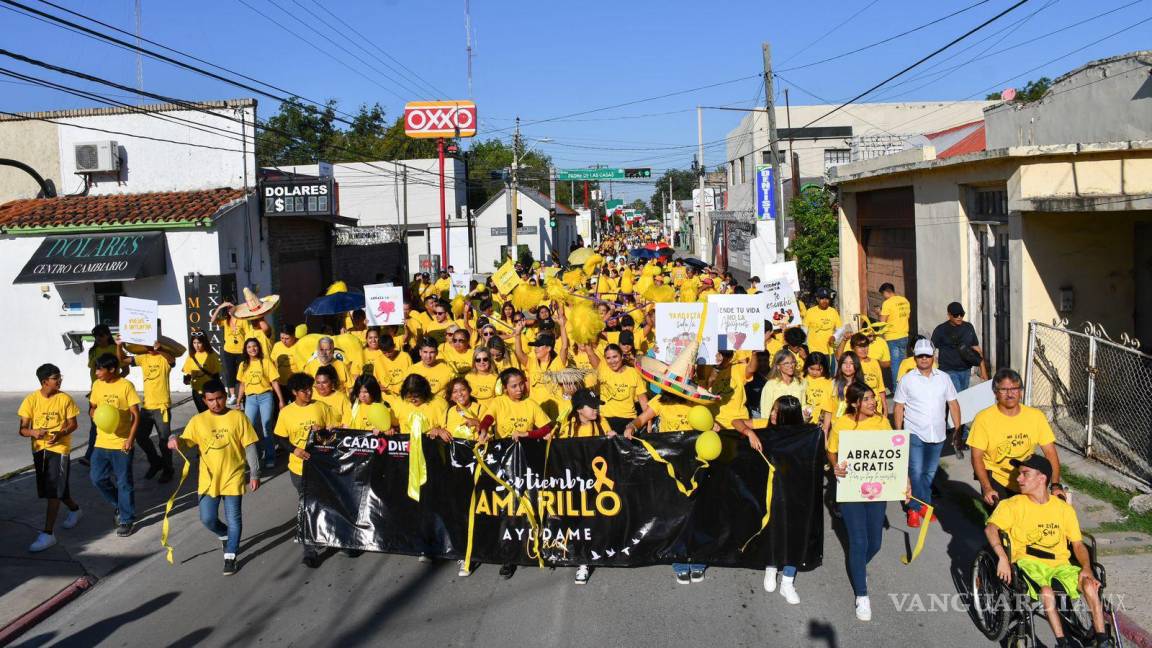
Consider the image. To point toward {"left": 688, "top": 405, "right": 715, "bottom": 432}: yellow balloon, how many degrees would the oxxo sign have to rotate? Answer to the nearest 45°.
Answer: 0° — it already faces it

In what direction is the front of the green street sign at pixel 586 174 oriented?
toward the camera

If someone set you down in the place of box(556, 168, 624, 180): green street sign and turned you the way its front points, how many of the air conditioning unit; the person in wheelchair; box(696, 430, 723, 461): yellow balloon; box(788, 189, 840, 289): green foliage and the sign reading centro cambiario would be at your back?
0

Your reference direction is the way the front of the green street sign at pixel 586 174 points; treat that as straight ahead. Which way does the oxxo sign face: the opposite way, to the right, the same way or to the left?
the same way

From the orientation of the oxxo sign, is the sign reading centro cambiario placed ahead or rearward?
ahead

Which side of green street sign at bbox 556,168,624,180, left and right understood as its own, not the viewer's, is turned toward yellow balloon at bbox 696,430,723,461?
front

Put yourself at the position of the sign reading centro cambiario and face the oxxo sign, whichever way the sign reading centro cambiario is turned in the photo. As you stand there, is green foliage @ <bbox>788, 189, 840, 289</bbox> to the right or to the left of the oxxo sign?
right

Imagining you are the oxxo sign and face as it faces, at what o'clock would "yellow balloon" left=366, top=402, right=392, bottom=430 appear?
The yellow balloon is roughly at 12 o'clock from the oxxo sign.

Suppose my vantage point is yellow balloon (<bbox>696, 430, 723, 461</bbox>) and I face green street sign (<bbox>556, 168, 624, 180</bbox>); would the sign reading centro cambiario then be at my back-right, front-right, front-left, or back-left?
front-left

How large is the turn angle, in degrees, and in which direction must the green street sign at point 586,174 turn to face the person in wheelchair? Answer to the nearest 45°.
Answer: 0° — it already faces them

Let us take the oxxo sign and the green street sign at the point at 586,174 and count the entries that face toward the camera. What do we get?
2

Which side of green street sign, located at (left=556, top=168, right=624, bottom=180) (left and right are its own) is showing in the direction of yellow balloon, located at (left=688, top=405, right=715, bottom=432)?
front

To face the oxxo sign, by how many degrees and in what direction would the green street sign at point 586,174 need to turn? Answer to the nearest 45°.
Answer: approximately 45° to its right

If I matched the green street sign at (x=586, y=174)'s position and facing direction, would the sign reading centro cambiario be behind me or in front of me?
in front

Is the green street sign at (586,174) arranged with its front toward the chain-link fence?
yes

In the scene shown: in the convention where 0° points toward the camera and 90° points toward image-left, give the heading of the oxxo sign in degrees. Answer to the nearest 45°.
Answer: approximately 0°
